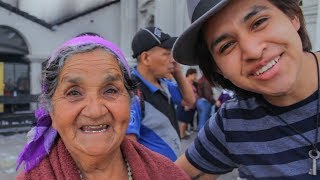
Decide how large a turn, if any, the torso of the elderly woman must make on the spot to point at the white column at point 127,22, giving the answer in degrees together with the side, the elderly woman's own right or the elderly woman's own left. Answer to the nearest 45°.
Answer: approximately 180°

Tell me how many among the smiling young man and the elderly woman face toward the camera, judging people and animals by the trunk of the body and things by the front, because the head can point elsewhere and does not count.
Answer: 2

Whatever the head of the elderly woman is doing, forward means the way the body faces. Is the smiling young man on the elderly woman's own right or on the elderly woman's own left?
on the elderly woman's own left

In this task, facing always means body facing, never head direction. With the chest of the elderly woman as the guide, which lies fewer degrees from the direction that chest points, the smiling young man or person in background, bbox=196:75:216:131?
the smiling young man

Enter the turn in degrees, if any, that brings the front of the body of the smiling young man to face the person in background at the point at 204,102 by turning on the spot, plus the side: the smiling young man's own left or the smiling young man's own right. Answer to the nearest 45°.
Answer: approximately 180°

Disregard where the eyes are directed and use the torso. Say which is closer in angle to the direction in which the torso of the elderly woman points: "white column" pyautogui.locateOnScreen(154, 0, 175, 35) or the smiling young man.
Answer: the smiling young man
